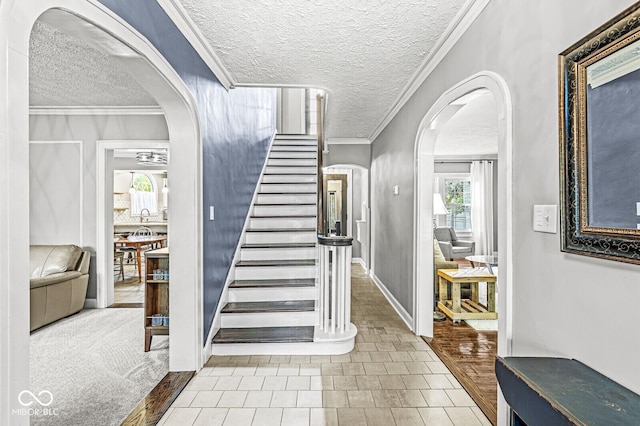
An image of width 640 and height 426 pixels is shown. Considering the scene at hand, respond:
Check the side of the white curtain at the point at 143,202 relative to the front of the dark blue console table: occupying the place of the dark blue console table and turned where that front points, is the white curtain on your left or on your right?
on your right

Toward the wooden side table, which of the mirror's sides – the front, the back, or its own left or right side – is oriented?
right

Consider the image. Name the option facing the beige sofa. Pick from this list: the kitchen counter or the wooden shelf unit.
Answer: the kitchen counter

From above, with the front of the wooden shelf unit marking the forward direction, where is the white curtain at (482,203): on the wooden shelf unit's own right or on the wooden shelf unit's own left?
on the wooden shelf unit's own left

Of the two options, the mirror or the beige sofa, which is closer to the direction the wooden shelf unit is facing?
the mirror

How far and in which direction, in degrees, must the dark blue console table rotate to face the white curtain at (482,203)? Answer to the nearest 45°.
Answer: approximately 135° to its right

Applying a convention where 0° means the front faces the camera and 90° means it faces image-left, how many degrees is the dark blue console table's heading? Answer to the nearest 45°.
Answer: approximately 45°

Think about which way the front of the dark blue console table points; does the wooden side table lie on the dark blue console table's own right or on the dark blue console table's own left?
on the dark blue console table's own right

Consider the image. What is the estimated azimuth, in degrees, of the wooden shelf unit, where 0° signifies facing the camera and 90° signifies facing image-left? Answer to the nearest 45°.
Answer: approximately 0°
